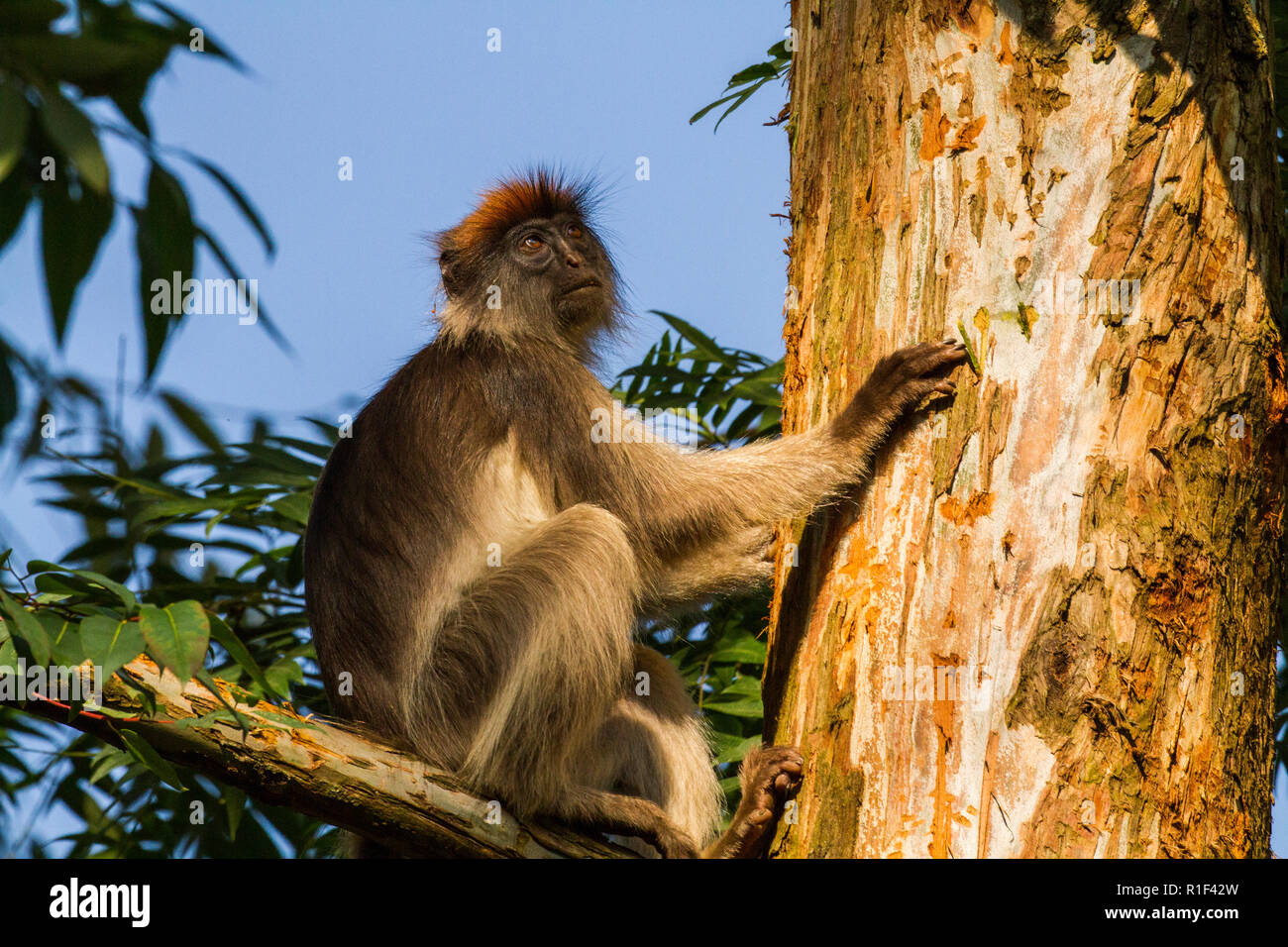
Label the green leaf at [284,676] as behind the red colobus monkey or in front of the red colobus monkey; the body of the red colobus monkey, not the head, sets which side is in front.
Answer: behind

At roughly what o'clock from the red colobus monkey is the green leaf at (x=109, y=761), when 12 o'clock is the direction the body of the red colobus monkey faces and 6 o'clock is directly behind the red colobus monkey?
The green leaf is roughly at 6 o'clock from the red colobus monkey.

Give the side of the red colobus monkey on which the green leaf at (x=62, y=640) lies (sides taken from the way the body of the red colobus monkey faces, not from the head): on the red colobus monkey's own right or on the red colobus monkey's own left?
on the red colobus monkey's own right

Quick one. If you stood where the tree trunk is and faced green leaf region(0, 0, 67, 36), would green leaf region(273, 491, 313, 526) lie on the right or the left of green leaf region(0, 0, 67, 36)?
right

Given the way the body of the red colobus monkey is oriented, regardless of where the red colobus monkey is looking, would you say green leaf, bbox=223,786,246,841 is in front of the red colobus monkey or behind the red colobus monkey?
behind

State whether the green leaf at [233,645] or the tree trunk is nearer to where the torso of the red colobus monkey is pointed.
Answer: the tree trunk

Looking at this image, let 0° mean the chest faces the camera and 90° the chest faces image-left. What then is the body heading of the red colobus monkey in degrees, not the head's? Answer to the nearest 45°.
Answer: approximately 270°

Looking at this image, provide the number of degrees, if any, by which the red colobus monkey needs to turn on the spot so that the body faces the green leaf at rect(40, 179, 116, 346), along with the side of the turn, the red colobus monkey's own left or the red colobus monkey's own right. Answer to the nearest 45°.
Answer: approximately 135° to the red colobus monkey's own right
